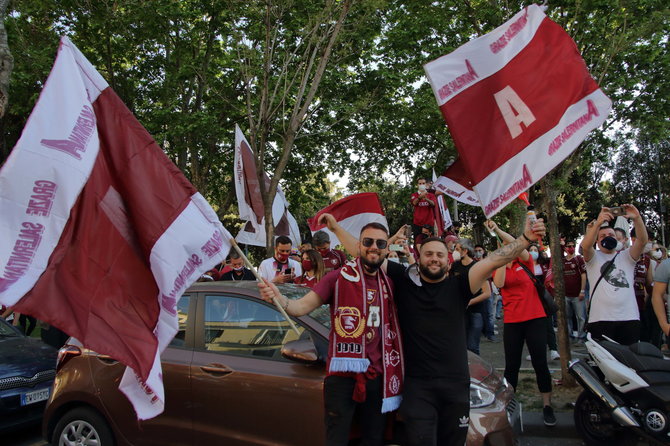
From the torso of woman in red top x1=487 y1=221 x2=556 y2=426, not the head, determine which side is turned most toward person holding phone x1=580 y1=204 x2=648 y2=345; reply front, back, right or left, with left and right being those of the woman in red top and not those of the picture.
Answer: left

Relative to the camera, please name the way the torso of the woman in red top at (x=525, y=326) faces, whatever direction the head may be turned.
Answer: toward the camera

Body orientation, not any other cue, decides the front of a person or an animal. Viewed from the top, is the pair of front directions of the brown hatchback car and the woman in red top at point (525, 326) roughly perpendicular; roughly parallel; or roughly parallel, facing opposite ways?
roughly perpendicular

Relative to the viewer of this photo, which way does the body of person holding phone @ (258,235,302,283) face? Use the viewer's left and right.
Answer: facing the viewer and to the right of the viewer

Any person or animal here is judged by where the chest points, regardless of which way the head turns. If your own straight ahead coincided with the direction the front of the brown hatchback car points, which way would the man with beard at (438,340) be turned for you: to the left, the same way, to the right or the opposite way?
to the right

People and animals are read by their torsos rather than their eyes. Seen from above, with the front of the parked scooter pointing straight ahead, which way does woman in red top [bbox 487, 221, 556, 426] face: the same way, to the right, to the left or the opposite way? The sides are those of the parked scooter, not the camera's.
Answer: to the right

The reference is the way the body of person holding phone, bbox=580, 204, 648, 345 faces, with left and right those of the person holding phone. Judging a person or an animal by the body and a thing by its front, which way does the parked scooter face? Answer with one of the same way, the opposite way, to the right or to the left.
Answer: to the left

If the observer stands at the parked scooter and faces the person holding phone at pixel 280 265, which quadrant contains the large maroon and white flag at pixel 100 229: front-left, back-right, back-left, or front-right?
front-left

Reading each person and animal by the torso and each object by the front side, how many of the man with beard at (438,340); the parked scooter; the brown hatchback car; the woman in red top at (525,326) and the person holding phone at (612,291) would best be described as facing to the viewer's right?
2

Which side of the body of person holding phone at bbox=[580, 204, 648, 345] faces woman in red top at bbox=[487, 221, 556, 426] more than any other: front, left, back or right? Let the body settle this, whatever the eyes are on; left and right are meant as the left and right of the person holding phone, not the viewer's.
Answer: right

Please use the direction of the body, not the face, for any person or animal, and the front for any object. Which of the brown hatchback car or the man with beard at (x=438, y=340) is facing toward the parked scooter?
the brown hatchback car

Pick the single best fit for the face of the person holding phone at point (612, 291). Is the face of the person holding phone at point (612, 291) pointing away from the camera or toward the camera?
toward the camera

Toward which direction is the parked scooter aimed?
to the viewer's right

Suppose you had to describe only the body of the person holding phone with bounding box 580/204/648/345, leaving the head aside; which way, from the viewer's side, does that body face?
toward the camera

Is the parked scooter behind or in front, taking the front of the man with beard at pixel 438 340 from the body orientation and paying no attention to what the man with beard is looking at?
behind

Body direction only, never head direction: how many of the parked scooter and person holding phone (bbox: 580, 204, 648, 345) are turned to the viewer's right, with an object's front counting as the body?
1
